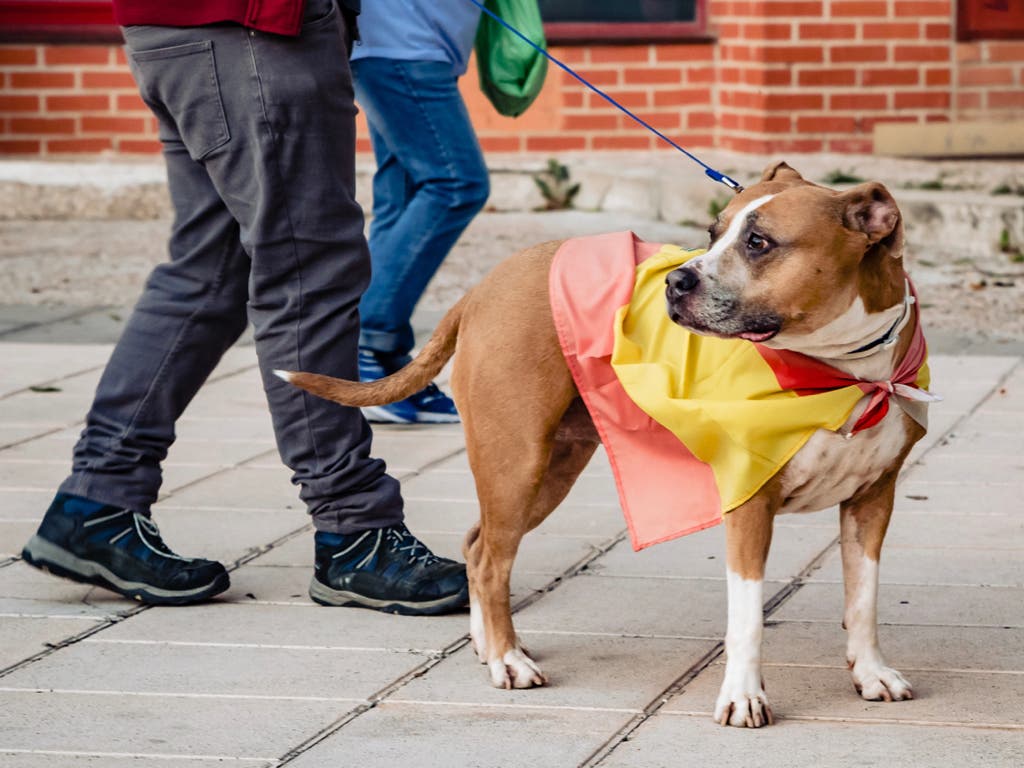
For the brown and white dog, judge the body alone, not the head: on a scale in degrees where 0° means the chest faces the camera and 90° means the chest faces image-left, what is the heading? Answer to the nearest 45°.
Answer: approximately 315°

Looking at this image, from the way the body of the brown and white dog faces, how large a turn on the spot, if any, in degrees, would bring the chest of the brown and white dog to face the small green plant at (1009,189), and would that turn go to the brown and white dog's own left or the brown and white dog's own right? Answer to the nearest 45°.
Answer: approximately 135° to the brown and white dog's own left

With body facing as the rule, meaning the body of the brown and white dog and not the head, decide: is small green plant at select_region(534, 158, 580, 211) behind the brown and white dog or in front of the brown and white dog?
behind

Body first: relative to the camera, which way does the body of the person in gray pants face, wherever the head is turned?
to the viewer's right

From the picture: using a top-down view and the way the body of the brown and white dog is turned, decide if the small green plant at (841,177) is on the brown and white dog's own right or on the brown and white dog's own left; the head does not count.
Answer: on the brown and white dog's own left

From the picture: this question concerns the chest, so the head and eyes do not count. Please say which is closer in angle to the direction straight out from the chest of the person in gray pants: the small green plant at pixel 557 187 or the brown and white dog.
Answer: the brown and white dog
